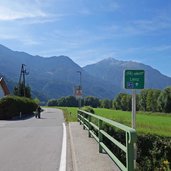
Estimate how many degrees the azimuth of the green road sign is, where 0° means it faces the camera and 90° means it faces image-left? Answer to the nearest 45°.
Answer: approximately 0°
